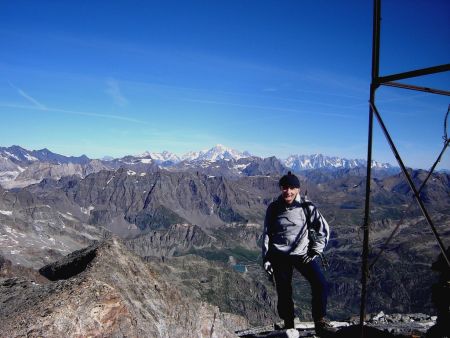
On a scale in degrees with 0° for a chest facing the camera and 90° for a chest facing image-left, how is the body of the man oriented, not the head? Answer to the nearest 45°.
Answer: approximately 0°
